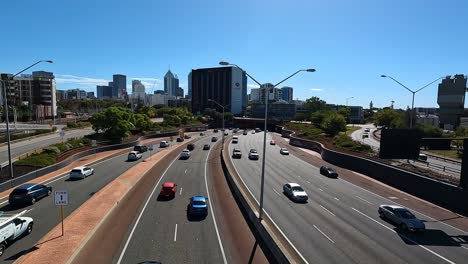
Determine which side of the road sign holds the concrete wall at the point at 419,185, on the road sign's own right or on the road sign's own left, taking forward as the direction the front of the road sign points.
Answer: on the road sign's own left

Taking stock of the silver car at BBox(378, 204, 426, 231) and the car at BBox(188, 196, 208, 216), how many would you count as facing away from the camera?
1

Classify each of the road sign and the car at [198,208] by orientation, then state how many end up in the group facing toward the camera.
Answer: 1

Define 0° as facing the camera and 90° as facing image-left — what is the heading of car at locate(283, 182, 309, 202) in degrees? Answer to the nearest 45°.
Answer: approximately 315°

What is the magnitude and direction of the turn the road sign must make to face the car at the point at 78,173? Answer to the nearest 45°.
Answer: approximately 180°

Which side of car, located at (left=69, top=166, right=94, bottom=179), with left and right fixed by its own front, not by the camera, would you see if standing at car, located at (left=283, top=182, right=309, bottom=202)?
right

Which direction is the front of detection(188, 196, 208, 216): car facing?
away from the camera

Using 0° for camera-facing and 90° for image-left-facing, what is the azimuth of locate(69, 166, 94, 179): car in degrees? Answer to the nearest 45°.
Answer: approximately 225°

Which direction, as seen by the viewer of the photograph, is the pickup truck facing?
facing away from the viewer and to the right of the viewer

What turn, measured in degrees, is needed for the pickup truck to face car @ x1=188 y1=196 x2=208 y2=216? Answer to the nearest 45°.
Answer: approximately 45° to its right

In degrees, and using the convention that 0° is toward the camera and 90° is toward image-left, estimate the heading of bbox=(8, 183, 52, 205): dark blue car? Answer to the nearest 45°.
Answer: approximately 225°
